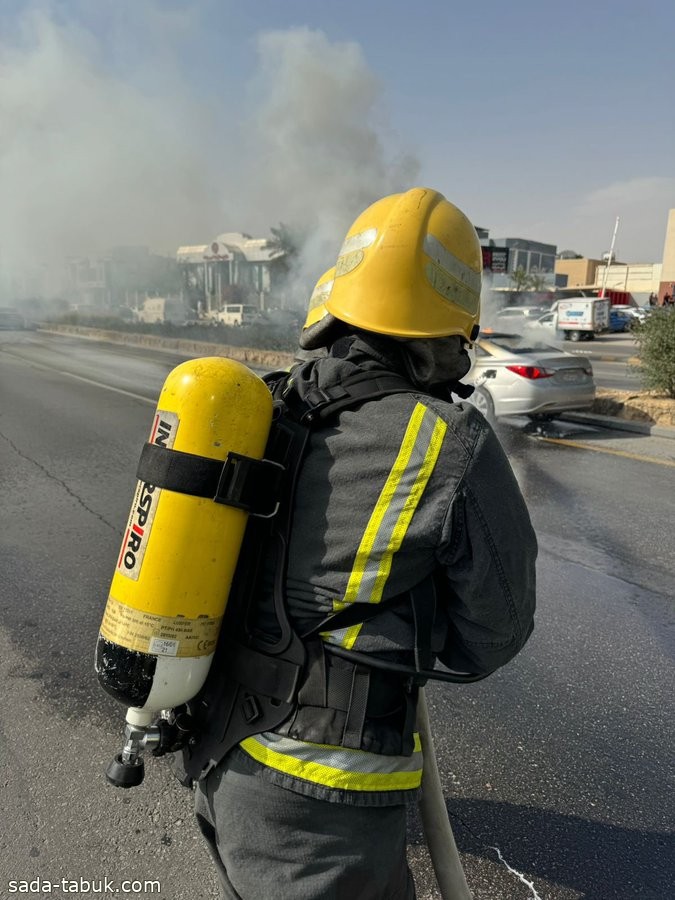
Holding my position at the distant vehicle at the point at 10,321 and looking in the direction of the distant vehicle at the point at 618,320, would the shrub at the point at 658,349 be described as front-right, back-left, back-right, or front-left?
front-right

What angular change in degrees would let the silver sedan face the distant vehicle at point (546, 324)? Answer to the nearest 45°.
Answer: approximately 45° to its right

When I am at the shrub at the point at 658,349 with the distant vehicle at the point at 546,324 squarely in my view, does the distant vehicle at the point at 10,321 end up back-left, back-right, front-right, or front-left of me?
front-left

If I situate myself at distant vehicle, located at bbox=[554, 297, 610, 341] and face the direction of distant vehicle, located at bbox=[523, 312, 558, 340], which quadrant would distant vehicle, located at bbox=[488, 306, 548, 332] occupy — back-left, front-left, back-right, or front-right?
front-right

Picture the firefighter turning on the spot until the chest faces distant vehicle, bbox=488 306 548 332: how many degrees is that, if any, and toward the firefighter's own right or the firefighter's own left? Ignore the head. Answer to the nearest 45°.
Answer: approximately 45° to the firefighter's own left

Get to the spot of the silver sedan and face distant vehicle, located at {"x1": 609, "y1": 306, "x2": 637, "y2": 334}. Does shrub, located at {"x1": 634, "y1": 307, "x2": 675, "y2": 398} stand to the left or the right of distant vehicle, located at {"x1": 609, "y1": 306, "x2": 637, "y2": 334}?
right

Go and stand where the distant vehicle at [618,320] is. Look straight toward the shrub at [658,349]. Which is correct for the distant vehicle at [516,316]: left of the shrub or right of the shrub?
right

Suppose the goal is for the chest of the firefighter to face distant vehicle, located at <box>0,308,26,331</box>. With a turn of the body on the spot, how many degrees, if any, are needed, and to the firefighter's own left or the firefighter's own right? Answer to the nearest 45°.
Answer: approximately 90° to the firefighter's own left

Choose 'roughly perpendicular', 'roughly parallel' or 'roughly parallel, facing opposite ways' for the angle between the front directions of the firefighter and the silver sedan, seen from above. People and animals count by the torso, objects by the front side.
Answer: roughly perpendicular

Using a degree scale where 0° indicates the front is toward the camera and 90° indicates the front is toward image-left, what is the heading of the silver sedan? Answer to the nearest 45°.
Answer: approximately 135°

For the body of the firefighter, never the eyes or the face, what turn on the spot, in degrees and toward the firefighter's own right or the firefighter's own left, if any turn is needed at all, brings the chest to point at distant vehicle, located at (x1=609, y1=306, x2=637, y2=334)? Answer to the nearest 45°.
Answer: approximately 45° to the firefighter's own left

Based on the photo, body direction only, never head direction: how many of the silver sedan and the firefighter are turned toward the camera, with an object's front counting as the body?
0

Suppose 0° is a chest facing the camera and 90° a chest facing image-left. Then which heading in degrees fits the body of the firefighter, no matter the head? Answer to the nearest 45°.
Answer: approximately 225°

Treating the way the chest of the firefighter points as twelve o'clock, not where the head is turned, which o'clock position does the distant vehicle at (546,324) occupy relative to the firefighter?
The distant vehicle is roughly at 11 o'clock from the firefighter.
